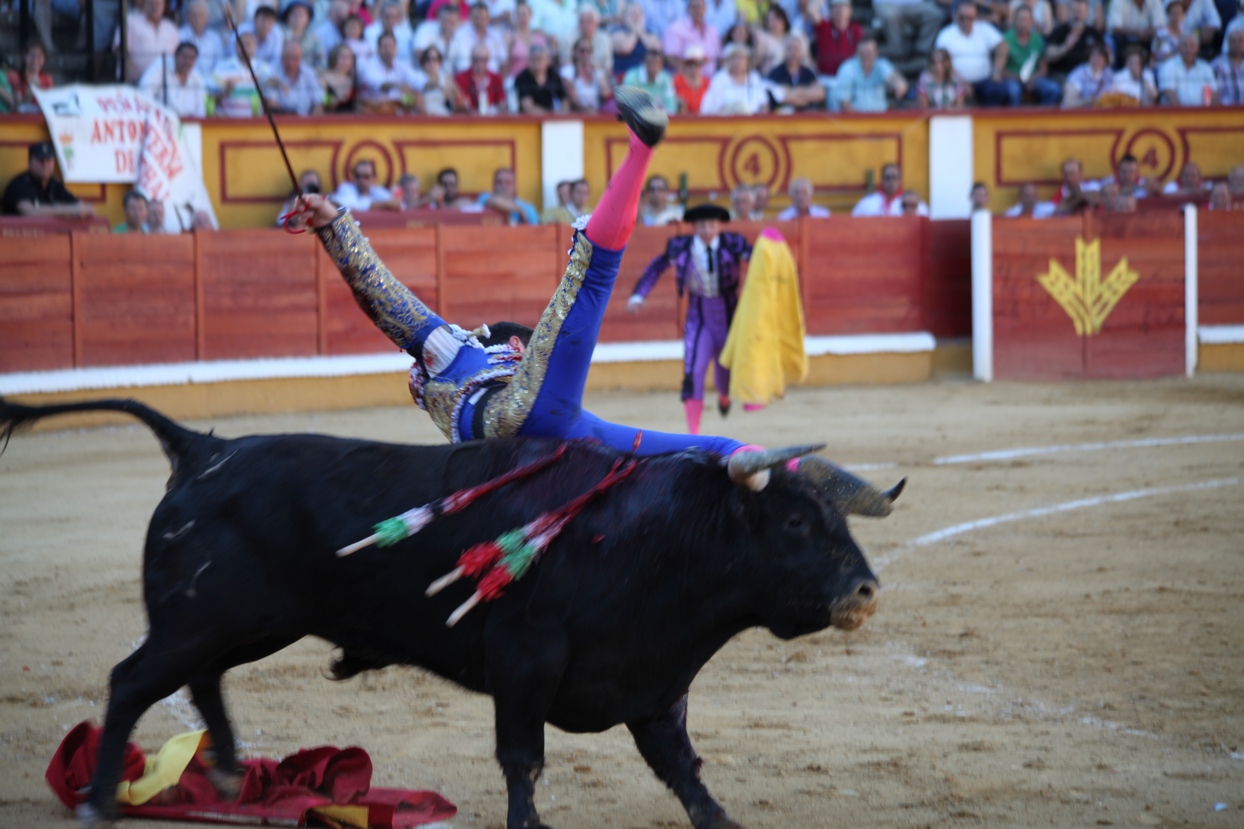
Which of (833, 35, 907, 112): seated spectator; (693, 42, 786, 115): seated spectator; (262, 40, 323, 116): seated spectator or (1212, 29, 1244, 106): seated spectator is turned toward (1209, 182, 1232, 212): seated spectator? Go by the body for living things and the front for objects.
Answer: (1212, 29, 1244, 106): seated spectator

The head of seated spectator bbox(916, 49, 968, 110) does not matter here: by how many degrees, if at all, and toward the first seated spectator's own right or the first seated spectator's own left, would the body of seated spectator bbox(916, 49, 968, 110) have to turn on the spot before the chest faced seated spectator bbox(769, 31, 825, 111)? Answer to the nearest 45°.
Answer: approximately 45° to the first seated spectator's own right

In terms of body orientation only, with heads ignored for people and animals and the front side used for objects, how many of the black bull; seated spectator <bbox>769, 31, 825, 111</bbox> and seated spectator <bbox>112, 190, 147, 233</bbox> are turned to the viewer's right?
1

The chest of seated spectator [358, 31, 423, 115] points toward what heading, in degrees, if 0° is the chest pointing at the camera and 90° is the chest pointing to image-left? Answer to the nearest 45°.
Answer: approximately 0°

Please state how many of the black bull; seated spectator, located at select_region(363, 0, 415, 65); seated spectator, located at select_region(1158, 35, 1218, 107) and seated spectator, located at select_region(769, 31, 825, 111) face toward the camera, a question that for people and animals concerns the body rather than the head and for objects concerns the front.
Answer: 3

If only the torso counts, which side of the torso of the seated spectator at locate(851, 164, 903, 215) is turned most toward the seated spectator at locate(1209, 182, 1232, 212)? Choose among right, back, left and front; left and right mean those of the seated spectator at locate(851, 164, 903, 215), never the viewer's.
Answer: left

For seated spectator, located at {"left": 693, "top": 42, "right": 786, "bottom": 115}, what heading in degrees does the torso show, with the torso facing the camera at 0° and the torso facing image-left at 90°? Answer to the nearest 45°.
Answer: approximately 0°

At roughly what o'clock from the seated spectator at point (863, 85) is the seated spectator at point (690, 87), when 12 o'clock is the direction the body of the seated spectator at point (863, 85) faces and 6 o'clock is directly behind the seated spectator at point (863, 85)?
the seated spectator at point (690, 87) is roughly at 2 o'clock from the seated spectator at point (863, 85).
